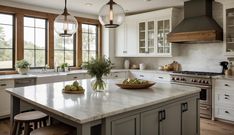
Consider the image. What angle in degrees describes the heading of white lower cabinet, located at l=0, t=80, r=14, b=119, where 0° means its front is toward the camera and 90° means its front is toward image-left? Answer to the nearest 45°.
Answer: approximately 315°

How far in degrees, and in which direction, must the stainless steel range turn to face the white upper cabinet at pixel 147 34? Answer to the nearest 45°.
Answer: approximately 90° to its right

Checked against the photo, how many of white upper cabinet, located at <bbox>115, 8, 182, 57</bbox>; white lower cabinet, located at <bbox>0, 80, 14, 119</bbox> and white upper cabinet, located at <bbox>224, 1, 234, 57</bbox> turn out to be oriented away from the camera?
0

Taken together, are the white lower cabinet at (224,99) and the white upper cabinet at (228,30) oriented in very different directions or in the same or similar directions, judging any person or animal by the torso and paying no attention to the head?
same or similar directions

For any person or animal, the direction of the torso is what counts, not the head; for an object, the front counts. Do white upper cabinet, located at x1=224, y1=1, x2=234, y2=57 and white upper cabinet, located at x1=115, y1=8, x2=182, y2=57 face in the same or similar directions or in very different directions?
same or similar directions

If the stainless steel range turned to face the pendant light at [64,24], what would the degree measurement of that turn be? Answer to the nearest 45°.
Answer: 0° — it already faces it

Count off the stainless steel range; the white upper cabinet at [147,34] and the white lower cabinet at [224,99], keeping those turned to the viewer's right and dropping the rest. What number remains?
0

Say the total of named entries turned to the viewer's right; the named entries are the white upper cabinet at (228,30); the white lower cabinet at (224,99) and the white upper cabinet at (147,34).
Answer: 0

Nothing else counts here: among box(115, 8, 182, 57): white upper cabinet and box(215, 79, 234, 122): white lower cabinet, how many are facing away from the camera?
0

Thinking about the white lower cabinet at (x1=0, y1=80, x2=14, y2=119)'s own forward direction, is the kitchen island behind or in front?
in front

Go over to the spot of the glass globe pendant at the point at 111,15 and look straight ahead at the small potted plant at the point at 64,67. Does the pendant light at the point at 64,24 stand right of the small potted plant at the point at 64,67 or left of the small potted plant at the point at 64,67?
left

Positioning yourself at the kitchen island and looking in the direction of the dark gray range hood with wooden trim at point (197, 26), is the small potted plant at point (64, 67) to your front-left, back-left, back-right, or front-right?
front-left

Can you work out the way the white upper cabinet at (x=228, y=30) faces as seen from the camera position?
facing the viewer and to the left of the viewer

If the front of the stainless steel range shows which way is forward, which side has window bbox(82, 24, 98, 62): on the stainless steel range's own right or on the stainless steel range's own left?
on the stainless steel range's own right
